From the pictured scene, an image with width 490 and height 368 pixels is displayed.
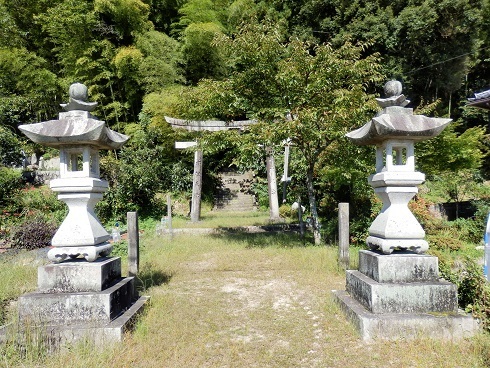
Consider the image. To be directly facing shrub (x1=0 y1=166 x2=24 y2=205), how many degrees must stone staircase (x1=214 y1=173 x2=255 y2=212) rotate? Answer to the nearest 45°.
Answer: approximately 45° to its right

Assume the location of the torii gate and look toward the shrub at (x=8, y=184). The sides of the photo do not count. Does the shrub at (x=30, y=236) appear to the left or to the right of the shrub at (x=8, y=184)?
left

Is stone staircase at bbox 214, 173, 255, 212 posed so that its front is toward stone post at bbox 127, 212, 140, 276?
yes

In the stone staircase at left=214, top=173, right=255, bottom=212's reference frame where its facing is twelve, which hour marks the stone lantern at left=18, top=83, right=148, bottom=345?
The stone lantern is roughly at 12 o'clock from the stone staircase.

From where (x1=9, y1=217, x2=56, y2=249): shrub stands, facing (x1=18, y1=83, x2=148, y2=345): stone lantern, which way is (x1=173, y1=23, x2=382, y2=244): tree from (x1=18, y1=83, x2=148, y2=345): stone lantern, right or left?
left

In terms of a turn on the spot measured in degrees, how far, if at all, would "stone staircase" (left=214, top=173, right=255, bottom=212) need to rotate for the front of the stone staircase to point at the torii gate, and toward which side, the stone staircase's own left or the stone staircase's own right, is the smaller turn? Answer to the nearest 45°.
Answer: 0° — it already faces it

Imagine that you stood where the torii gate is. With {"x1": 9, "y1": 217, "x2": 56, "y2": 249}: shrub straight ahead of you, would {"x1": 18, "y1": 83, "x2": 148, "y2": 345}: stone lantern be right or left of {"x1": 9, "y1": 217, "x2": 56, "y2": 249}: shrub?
left

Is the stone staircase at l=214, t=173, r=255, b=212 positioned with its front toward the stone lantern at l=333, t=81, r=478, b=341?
yes

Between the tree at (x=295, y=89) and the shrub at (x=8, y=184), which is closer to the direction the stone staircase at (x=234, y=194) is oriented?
the tree

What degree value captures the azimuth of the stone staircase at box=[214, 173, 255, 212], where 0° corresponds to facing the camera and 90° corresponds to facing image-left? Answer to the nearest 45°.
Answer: approximately 0°
